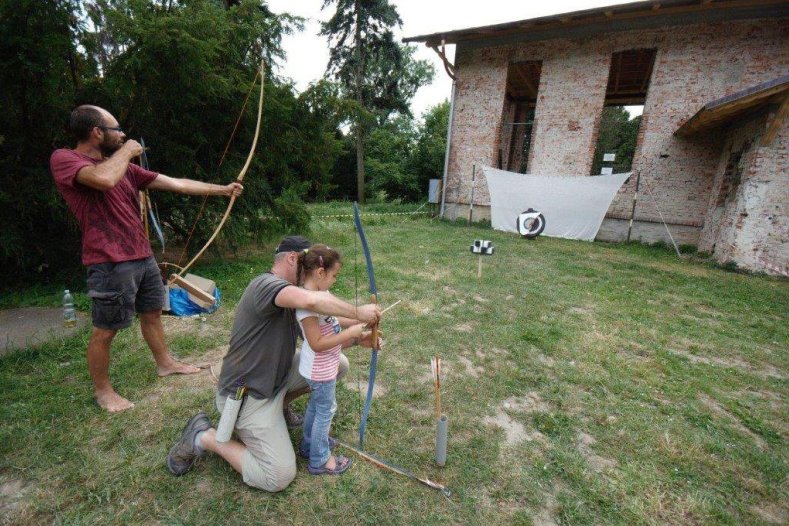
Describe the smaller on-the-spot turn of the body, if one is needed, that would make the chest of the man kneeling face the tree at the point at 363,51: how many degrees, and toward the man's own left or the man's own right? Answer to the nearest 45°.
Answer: approximately 90° to the man's own left

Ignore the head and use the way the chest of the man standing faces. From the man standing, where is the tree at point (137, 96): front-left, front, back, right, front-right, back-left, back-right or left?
back-left

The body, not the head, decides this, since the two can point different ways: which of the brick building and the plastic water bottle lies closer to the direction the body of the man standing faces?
the brick building

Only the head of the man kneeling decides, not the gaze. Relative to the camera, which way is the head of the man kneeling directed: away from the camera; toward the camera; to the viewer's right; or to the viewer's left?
to the viewer's right

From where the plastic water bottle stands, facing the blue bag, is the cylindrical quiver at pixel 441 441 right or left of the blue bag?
right

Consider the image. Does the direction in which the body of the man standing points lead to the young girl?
yes

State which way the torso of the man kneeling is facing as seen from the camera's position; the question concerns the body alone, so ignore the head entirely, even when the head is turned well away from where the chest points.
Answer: to the viewer's right

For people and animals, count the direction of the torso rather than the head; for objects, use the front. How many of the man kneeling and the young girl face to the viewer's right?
2

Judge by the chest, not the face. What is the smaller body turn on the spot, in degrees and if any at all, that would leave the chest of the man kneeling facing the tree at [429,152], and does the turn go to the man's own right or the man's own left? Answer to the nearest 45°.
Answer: approximately 45° to the man's own left

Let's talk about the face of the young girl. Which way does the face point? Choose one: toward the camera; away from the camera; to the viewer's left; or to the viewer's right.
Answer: to the viewer's right

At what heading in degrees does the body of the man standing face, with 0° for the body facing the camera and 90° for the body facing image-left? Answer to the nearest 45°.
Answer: approximately 315°

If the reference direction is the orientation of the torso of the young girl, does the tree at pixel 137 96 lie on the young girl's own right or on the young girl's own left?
on the young girl's own left
